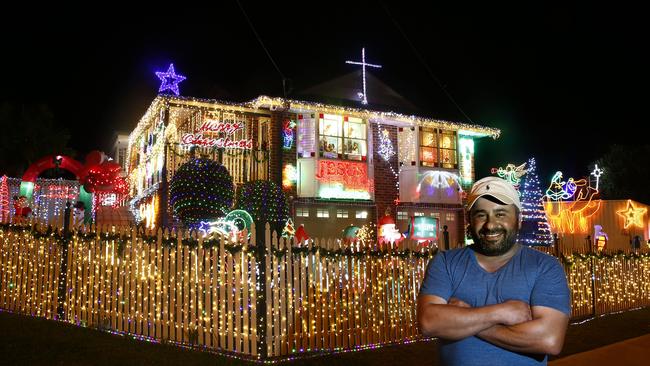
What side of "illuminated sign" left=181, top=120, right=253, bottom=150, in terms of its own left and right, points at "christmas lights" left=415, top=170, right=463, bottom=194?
left

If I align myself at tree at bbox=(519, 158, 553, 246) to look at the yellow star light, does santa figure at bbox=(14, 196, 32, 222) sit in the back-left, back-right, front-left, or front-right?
back-left

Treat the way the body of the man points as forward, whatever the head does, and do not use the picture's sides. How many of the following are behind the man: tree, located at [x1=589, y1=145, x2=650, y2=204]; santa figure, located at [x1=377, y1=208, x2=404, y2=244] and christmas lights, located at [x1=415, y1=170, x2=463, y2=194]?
3

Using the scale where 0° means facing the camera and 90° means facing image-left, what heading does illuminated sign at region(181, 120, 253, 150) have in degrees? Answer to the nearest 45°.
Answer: approximately 0°

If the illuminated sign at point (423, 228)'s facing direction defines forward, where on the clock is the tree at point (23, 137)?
The tree is roughly at 4 o'clock from the illuminated sign.

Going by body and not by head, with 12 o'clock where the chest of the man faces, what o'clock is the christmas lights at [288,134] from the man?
The christmas lights is roughly at 5 o'clock from the man.

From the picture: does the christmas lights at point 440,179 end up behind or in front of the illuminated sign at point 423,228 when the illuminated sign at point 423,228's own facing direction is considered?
behind

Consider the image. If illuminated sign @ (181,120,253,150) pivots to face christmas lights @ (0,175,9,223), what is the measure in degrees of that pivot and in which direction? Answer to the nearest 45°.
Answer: approximately 135° to its right

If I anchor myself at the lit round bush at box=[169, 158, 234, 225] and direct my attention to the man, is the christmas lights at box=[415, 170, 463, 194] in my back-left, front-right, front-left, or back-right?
back-left

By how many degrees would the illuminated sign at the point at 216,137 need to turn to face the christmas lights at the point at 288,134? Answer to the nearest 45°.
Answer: approximately 135° to its left
